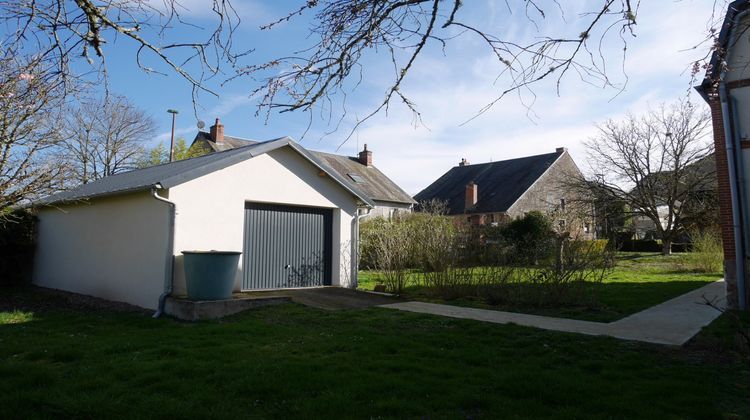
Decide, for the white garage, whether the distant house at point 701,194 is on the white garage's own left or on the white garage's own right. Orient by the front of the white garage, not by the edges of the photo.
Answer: on the white garage's own left

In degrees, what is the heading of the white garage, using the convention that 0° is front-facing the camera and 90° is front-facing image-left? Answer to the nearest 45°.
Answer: approximately 315°

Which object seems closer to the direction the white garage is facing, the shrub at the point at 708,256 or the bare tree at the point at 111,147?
the shrub

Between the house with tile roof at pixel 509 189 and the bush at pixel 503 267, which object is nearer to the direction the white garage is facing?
the bush

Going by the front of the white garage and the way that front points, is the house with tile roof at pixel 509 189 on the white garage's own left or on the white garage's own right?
on the white garage's own left

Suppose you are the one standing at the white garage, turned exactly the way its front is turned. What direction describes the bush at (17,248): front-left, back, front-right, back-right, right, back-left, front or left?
back

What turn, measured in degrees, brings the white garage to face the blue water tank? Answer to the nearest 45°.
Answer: approximately 45° to its right

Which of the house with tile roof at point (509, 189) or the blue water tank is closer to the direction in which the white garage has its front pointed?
the blue water tank

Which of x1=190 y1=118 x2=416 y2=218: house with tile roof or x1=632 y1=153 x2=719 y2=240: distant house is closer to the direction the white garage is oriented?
the distant house

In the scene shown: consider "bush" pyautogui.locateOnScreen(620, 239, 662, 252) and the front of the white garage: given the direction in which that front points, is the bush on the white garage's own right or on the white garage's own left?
on the white garage's own left
